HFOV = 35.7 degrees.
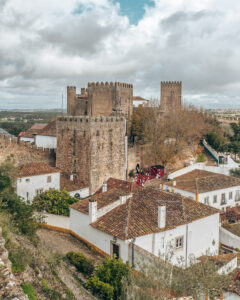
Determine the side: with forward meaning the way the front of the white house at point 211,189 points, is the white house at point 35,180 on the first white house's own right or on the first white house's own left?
on the first white house's own right

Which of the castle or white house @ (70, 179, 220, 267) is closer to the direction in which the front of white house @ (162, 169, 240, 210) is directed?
the white house

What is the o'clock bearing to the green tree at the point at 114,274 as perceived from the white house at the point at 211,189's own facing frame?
The green tree is roughly at 2 o'clock from the white house.

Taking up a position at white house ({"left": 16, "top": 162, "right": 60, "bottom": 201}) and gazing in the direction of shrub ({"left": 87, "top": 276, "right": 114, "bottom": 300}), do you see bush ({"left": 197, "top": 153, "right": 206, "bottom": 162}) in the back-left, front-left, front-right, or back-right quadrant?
back-left

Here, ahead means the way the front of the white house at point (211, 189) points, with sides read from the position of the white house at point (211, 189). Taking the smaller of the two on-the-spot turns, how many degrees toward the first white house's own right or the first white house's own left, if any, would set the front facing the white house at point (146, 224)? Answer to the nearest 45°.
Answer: approximately 45° to the first white house's own right

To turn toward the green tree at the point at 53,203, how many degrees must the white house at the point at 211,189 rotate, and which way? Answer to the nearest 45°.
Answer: approximately 90° to its right

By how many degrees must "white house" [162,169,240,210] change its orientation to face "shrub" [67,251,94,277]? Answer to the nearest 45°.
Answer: approximately 45° to its right

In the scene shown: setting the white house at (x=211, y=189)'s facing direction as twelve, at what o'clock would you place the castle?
The castle is roughly at 4 o'clock from the white house.
